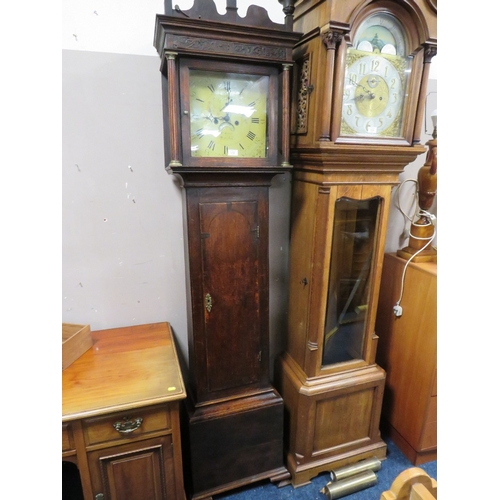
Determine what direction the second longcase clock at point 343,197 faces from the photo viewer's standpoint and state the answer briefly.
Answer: facing the viewer and to the right of the viewer

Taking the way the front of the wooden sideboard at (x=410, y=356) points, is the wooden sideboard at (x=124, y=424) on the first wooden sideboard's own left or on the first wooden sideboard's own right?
on the first wooden sideboard's own right

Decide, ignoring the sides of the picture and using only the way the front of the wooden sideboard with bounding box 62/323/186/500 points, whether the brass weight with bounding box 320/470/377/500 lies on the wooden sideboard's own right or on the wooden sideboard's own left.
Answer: on the wooden sideboard's own left

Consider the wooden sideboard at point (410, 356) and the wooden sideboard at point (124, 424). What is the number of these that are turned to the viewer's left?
0

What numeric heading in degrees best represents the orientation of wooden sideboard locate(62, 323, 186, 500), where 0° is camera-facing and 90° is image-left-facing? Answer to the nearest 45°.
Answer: approximately 0°

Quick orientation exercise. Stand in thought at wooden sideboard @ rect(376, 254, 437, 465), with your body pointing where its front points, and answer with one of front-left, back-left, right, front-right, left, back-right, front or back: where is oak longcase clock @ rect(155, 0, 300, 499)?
right

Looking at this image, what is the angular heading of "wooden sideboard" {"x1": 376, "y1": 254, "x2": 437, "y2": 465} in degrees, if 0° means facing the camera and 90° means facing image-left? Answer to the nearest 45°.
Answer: approximately 315°
